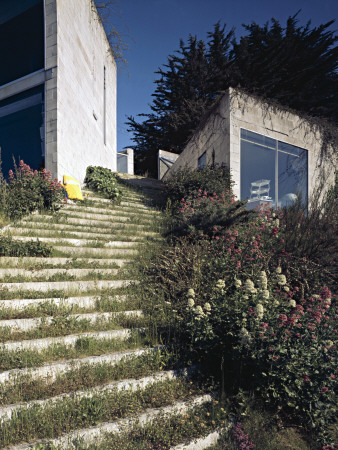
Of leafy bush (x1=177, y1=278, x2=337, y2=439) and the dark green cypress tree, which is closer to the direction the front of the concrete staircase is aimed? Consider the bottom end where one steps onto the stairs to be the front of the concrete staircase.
the leafy bush

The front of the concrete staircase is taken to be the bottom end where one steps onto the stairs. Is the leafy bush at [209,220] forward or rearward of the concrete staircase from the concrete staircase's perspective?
rearward

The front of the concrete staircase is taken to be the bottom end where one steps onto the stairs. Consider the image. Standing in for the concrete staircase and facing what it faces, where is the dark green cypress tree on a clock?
The dark green cypress tree is roughly at 7 o'clock from the concrete staircase.

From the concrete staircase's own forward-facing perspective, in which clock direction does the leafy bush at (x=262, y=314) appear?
The leafy bush is roughly at 9 o'clock from the concrete staircase.

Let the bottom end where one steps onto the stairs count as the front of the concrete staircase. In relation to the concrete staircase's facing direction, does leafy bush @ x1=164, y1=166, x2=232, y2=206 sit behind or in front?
behind

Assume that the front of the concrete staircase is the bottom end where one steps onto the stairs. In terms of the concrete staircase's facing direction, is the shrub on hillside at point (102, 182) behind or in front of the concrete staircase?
behind

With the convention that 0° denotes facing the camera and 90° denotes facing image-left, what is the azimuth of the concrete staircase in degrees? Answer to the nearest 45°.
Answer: approximately 0°

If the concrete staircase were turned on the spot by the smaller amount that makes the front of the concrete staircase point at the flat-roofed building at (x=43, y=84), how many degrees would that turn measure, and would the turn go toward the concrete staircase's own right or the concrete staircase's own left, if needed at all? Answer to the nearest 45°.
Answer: approximately 180°

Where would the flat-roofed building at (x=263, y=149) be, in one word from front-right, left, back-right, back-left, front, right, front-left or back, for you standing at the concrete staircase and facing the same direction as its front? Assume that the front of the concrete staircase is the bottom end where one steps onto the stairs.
back-left
